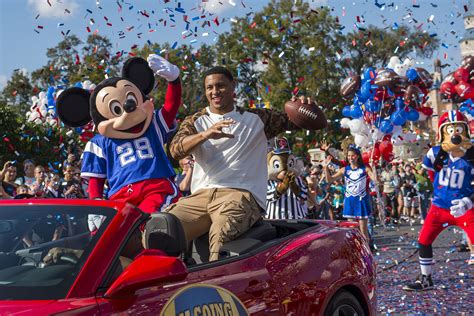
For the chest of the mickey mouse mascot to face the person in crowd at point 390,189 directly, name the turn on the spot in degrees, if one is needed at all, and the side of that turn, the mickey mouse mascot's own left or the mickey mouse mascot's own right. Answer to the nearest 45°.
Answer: approximately 135° to the mickey mouse mascot's own left

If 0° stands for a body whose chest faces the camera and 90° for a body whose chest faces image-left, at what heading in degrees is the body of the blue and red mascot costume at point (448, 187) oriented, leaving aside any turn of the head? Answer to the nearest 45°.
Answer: approximately 0°

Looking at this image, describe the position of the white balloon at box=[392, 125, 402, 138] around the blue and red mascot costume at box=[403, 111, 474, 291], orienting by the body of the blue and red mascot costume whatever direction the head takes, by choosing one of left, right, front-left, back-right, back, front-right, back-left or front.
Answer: back

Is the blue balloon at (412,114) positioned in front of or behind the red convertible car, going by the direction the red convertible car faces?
behind

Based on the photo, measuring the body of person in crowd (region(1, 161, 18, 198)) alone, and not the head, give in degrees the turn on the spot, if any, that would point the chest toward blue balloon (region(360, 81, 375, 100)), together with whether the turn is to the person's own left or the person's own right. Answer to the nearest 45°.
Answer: approximately 45° to the person's own left

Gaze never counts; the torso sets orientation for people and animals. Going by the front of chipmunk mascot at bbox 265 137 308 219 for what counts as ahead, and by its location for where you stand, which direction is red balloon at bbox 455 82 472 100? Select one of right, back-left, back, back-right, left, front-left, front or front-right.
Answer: back-left

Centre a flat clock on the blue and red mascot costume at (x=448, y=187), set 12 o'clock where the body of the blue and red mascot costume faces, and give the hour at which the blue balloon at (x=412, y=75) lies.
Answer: The blue balloon is roughly at 6 o'clock from the blue and red mascot costume.

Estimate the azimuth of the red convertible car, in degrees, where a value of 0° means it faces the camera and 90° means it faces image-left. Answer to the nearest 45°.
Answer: approximately 45°

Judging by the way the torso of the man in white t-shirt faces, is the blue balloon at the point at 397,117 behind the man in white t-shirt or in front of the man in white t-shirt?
behind
